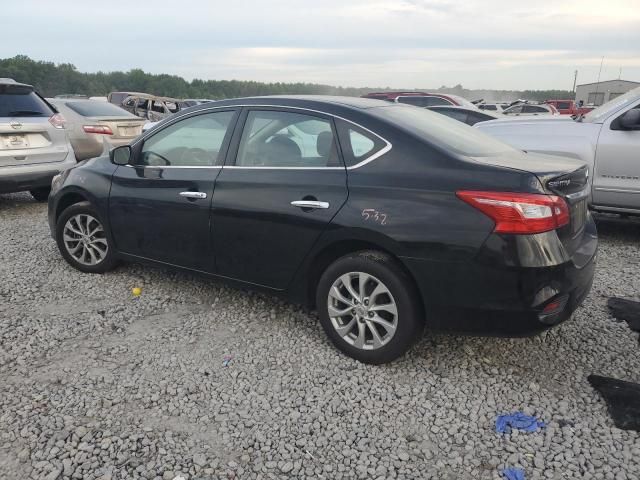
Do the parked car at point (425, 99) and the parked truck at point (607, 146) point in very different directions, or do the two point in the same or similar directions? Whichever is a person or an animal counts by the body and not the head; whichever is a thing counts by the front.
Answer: very different directions

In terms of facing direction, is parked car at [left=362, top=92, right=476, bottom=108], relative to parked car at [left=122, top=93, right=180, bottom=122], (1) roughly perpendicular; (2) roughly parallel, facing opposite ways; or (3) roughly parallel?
roughly parallel

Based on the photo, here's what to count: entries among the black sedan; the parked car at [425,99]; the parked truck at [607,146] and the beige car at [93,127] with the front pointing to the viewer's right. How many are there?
1

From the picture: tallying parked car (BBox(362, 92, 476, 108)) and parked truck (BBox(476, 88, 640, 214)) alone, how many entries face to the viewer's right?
1

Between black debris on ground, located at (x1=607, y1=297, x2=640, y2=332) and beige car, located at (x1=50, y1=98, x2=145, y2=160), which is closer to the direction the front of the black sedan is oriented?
the beige car

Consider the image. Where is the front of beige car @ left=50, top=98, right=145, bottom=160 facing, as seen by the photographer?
facing away from the viewer and to the left of the viewer
